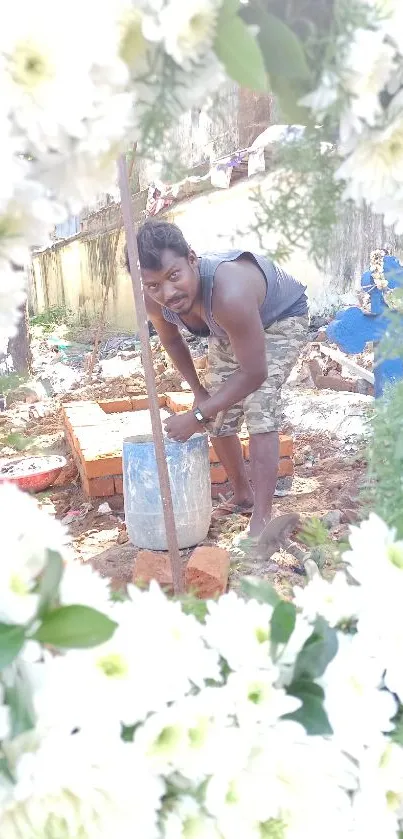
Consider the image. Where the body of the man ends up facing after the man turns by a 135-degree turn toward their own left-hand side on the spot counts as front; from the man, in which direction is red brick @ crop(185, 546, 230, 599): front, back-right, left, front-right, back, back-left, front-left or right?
right

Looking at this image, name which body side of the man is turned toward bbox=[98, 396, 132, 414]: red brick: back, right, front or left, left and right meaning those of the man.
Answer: right

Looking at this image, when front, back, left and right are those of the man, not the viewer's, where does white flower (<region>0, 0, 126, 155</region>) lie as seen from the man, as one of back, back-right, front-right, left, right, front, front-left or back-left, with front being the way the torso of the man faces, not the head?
front-left

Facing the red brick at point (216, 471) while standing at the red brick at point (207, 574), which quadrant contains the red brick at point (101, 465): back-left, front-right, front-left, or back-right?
front-left

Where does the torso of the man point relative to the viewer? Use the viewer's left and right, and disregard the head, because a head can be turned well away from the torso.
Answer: facing the viewer and to the left of the viewer

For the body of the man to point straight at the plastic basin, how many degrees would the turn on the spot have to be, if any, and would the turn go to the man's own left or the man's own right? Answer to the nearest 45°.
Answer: approximately 90° to the man's own right
